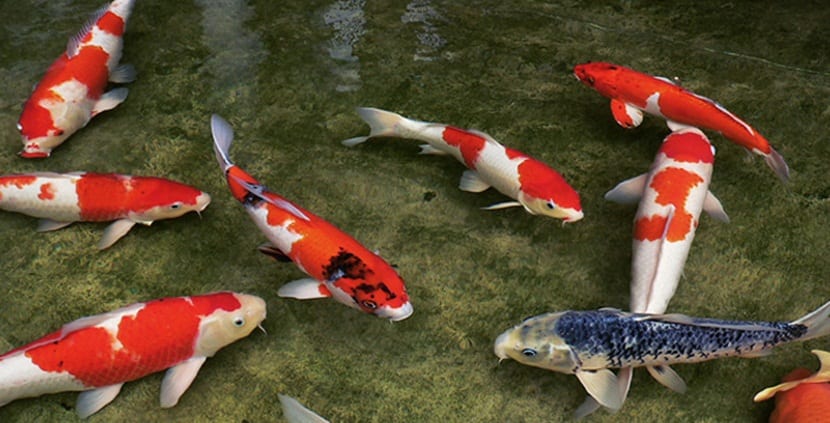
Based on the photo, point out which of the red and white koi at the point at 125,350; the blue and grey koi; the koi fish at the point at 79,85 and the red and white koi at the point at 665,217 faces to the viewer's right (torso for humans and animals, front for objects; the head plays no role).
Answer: the red and white koi at the point at 125,350

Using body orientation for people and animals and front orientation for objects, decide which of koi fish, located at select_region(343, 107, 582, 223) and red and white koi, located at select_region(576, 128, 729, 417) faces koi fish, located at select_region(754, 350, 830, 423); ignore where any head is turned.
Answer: koi fish, located at select_region(343, 107, 582, 223)

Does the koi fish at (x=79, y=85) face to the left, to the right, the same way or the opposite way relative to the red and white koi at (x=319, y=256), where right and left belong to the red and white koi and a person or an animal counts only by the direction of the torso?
to the right

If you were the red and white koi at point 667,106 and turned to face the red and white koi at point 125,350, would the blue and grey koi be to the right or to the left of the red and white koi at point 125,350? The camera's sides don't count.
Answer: left

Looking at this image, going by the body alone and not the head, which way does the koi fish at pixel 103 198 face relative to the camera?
to the viewer's right

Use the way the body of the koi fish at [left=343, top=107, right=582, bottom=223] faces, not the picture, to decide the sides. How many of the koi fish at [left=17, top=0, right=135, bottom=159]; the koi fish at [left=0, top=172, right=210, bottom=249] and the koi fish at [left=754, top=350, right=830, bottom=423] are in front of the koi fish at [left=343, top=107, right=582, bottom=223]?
1

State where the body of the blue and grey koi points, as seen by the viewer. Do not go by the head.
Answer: to the viewer's left

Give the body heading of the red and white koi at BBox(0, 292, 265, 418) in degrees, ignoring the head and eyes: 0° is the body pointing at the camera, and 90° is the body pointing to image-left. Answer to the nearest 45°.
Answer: approximately 270°

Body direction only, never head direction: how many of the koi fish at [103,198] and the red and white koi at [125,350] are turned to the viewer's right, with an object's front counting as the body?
2

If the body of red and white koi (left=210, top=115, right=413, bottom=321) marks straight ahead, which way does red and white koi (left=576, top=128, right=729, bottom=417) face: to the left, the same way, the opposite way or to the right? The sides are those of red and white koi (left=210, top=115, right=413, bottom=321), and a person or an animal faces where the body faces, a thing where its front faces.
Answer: to the left

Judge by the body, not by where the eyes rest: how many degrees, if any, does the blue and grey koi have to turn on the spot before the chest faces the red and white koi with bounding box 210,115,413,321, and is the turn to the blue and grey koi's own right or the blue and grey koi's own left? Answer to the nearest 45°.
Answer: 0° — it already faces it

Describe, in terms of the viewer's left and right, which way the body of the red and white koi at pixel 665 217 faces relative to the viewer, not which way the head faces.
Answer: facing away from the viewer

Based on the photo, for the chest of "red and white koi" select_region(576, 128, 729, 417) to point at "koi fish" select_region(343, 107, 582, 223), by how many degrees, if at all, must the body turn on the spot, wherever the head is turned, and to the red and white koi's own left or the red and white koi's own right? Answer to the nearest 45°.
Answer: approximately 90° to the red and white koi's own left

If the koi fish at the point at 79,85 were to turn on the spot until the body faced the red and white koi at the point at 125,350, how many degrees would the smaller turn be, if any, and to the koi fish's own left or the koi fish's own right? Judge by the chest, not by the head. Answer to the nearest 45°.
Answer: approximately 45° to the koi fish's own left

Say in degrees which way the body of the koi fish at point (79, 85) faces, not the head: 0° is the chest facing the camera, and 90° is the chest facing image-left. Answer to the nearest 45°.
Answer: approximately 45°
